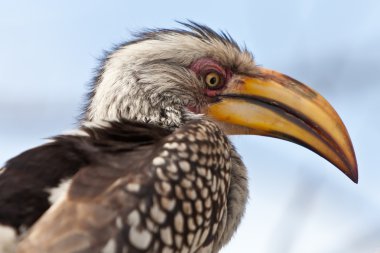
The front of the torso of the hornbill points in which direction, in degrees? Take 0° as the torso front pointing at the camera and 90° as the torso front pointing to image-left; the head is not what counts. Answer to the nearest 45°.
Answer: approximately 270°
